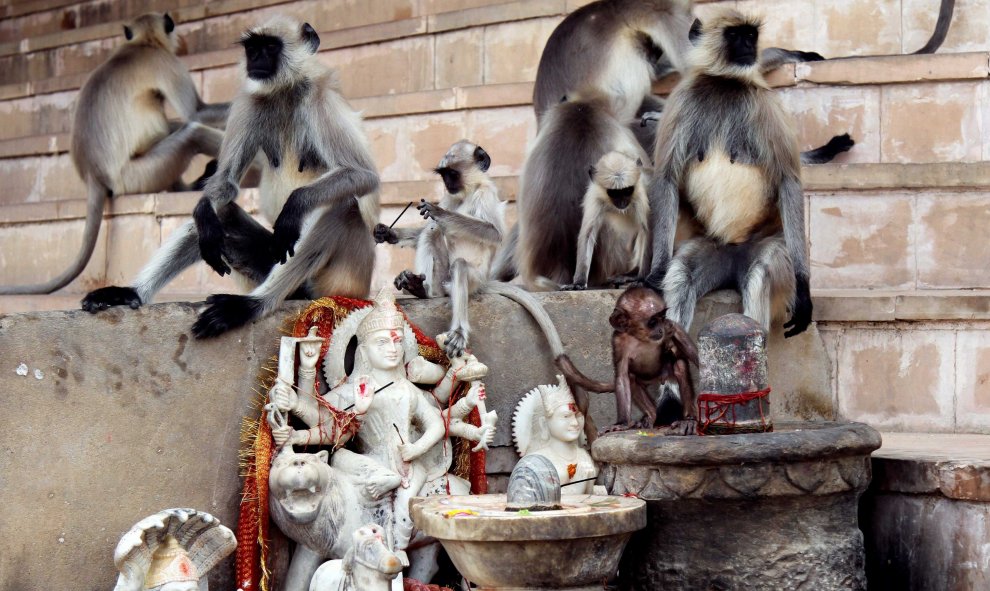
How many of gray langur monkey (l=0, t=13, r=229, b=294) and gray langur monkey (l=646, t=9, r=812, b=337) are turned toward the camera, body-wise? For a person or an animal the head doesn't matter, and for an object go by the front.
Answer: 1

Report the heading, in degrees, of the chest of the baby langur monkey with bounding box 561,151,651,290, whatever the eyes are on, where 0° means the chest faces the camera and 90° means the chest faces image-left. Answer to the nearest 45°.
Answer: approximately 0°

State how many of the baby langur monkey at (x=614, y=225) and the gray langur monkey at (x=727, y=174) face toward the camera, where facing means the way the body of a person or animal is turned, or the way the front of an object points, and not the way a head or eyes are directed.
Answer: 2

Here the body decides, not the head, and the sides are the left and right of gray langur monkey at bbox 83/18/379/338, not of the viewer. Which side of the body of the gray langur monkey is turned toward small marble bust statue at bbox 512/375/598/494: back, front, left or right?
left
